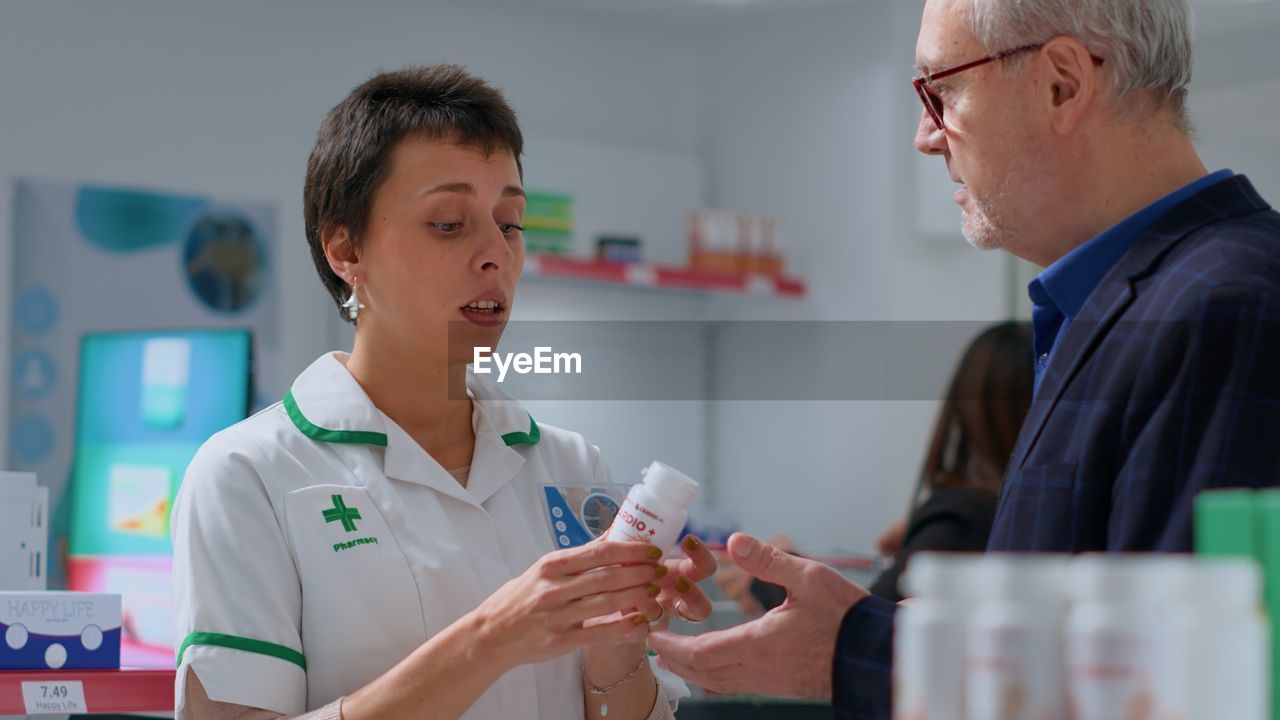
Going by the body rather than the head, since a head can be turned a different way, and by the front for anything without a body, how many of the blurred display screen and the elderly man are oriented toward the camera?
1

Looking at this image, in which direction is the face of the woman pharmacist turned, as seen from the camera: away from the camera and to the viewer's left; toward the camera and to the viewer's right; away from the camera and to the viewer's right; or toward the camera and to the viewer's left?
toward the camera and to the viewer's right

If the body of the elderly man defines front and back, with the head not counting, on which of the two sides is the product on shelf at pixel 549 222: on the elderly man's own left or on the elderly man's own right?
on the elderly man's own right

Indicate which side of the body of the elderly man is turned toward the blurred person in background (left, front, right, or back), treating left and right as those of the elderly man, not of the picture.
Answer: right

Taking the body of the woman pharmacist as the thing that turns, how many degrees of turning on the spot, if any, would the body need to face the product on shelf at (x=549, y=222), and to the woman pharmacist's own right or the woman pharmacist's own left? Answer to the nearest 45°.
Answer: approximately 135° to the woman pharmacist's own left

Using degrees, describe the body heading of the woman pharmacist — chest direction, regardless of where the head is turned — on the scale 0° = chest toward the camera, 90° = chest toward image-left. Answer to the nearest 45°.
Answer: approximately 315°

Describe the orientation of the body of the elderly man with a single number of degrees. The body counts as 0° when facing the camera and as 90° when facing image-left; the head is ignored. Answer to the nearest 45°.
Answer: approximately 90°

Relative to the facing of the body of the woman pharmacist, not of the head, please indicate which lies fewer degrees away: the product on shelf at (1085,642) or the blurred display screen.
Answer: the product on shelf

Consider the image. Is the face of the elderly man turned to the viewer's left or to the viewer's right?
to the viewer's left

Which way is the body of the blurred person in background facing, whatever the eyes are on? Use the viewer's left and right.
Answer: facing to the left of the viewer

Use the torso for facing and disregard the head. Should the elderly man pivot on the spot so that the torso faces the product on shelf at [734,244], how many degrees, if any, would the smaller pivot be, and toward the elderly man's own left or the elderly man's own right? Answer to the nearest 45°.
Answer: approximately 90° to the elderly man's own right
